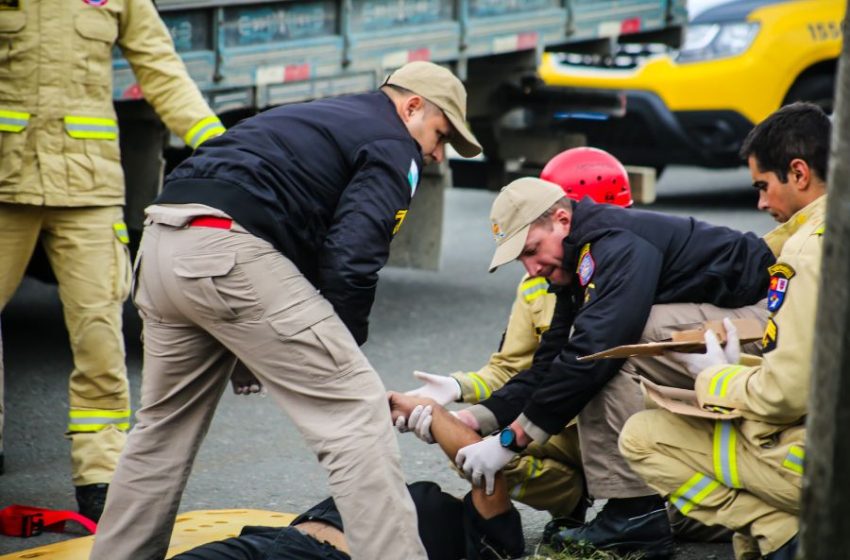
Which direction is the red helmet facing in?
to the viewer's left

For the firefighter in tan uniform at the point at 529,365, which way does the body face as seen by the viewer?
to the viewer's left

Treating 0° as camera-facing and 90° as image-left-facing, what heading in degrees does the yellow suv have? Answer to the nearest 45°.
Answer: approximately 45°

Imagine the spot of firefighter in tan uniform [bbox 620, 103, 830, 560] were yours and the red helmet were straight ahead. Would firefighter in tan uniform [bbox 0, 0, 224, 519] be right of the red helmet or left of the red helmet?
left

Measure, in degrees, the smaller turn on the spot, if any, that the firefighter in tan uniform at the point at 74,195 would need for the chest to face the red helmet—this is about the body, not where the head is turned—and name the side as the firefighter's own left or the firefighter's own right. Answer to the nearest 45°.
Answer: approximately 90° to the firefighter's own left

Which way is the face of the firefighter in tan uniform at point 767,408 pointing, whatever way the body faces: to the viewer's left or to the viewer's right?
to the viewer's left

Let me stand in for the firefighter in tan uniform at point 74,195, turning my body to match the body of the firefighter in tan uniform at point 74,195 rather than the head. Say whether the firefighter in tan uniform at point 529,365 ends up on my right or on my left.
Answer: on my left

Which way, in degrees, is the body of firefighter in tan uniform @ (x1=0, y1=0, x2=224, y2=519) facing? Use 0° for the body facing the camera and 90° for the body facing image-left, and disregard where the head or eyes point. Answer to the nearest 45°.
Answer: approximately 0°

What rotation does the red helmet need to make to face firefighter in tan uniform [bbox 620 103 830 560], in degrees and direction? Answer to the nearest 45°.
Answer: approximately 135° to its left

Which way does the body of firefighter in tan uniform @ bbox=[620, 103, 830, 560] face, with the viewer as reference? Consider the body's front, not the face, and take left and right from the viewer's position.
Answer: facing to the left of the viewer

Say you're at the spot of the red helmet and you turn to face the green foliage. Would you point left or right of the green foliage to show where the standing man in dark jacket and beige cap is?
right
